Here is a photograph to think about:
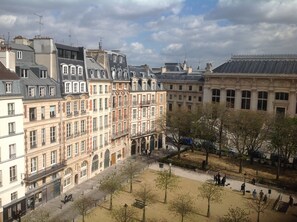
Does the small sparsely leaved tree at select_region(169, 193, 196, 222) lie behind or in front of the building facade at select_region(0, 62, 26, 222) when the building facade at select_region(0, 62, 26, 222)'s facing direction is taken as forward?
in front

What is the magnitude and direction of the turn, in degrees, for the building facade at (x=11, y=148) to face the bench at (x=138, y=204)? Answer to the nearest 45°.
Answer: approximately 45° to its left

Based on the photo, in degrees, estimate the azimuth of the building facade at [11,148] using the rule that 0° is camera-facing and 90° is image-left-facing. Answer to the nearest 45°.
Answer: approximately 315°

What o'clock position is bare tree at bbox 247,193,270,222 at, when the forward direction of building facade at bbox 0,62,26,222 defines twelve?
The bare tree is roughly at 11 o'clock from the building facade.
